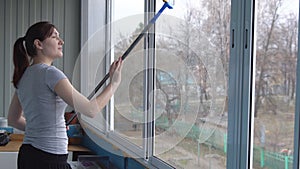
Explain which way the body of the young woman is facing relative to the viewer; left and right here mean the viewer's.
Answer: facing away from the viewer and to the right of the viewer

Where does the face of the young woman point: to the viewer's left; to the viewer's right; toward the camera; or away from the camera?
to the viewer's right

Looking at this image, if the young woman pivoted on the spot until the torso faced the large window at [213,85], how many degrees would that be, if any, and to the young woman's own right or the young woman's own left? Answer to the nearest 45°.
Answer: approximately 45° to the young woman's own right
